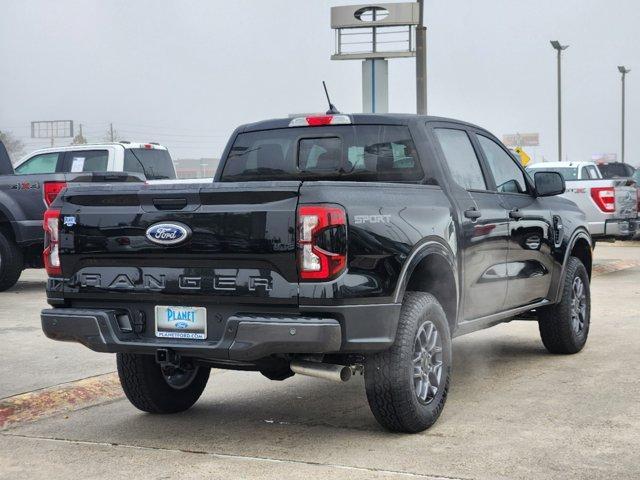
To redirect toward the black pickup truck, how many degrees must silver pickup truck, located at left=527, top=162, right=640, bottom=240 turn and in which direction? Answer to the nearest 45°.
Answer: approximately 135° to its left

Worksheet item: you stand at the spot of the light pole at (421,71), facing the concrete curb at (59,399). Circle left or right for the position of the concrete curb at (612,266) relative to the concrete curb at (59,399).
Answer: left

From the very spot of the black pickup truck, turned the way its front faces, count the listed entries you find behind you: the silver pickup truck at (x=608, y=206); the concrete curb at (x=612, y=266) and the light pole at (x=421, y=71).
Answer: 0

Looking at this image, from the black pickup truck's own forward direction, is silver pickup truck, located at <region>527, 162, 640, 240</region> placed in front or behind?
in front

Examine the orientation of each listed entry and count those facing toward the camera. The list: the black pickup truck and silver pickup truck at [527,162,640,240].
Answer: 0

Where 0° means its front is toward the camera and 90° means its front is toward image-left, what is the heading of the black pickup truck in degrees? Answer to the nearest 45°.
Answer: approximately 225°

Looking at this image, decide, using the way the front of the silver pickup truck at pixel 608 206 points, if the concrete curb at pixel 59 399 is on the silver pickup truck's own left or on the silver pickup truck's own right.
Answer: on the silver pickup truck's own left

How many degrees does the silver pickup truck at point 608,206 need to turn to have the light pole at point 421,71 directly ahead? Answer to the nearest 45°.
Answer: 0° — it already faces it

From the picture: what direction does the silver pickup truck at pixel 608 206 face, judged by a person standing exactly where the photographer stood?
facing away from the viewer and to the left of the viewer
